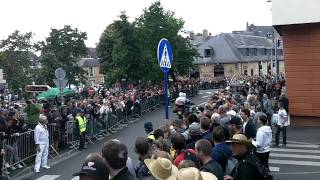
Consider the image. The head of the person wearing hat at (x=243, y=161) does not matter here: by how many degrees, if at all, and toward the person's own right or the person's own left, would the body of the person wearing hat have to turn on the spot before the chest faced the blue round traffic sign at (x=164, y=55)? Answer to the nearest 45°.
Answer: approximately 45° to the person's own right

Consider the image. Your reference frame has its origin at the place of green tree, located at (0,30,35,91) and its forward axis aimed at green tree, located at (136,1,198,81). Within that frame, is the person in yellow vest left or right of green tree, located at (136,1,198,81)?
right
